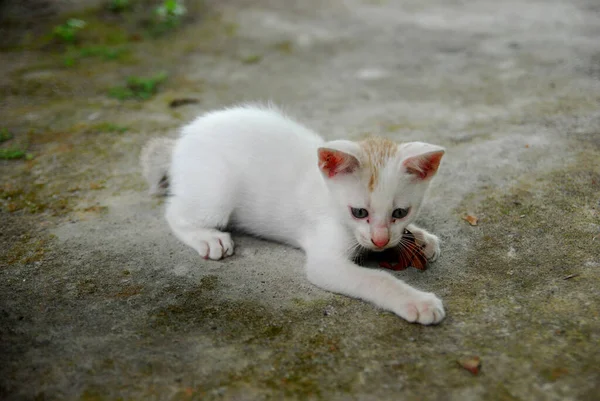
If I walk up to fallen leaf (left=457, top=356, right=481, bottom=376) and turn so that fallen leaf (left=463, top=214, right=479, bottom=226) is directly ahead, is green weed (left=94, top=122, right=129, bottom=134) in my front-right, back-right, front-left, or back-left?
front-left

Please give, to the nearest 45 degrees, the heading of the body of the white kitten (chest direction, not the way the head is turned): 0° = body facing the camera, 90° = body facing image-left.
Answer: approximately 315°

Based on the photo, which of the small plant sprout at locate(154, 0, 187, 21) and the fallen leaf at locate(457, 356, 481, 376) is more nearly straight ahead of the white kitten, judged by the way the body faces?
the fallen leaf

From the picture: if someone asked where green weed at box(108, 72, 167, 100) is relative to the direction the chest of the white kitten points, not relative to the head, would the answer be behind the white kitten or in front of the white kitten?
behind

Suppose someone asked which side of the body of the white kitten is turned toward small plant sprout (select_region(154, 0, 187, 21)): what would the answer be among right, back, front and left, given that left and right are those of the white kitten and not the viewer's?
back

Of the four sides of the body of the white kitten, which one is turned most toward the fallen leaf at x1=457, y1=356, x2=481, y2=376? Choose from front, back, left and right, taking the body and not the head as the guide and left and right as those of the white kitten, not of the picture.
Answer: front

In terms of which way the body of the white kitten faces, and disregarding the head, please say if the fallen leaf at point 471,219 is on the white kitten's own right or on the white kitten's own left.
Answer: on the white kitten's own left

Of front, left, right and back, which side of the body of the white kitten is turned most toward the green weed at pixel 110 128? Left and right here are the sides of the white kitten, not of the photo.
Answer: back

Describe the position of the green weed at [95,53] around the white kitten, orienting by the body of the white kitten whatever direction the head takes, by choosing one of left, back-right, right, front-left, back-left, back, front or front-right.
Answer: back

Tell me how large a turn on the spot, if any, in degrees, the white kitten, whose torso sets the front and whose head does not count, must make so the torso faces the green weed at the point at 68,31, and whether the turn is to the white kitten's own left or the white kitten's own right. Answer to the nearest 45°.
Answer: approximately 180°

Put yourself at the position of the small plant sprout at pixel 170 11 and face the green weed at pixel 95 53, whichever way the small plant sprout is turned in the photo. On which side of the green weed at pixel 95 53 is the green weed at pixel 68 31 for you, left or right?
right
